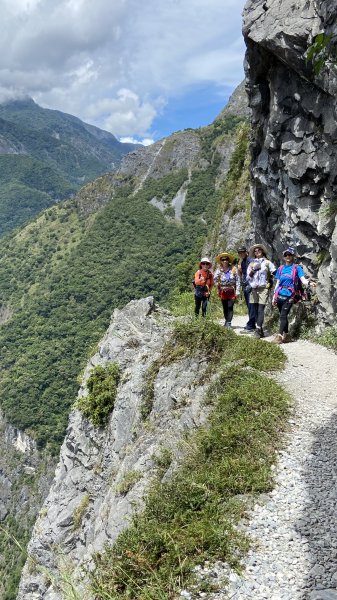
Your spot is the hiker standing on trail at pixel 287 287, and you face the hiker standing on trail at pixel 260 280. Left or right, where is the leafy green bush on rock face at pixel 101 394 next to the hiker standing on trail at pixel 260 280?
left

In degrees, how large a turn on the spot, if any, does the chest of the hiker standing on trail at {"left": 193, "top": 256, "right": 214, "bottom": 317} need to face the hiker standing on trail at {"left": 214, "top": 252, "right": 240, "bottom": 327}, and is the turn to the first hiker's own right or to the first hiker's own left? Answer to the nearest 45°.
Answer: approximately 45° to the first hiker's own left

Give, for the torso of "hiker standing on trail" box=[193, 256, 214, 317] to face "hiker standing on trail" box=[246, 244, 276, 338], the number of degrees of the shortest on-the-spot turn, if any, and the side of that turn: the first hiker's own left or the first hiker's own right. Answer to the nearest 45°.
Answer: approximately 45° to the first hiker's own left

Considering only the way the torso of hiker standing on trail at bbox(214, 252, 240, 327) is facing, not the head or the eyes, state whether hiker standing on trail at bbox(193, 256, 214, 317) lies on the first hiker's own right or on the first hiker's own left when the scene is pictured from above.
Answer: on the first hiker's own right

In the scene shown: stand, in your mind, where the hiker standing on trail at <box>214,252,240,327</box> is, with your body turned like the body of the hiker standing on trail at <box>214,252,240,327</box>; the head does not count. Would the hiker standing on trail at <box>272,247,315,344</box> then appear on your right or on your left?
on your left

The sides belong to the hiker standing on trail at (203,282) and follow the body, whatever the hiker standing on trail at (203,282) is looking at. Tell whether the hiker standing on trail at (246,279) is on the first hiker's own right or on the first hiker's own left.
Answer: on the first hiker's own left

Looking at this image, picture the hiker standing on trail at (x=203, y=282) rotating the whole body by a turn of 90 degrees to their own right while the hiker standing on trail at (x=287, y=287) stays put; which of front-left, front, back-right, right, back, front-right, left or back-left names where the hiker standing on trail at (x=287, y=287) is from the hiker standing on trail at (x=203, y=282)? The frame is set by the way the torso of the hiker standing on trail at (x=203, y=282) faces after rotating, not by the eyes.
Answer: back-left

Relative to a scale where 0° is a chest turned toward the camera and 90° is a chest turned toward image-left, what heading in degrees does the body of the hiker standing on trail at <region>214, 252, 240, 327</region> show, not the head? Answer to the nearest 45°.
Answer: approximately 0°

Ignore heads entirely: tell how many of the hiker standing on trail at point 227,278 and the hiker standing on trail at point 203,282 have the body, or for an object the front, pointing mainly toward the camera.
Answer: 2
